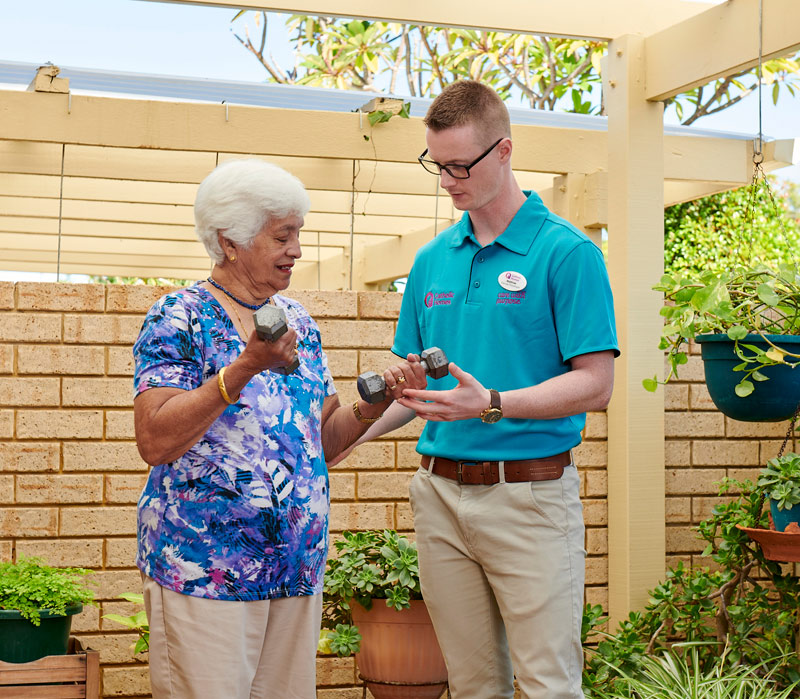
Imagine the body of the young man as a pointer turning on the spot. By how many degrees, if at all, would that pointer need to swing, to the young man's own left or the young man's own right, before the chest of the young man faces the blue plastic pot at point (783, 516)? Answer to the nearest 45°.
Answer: approximately 180°

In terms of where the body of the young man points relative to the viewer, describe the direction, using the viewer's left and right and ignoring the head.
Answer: facing the viewer and to the left of the viewer

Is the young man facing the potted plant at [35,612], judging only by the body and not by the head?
no

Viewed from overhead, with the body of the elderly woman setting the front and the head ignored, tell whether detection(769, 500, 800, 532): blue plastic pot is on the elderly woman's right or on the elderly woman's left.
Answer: on the elderly woman's left

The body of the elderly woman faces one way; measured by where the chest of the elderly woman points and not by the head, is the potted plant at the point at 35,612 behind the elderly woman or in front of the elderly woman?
behind

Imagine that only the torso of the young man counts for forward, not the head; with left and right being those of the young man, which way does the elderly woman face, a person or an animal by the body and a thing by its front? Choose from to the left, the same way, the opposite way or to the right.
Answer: to the left

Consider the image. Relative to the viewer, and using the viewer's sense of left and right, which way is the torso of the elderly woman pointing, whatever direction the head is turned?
facing the viewer and to the right of the viewer

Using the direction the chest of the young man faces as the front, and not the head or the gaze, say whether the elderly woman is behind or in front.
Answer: in front

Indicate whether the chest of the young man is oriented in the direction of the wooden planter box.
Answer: no

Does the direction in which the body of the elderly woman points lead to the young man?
no

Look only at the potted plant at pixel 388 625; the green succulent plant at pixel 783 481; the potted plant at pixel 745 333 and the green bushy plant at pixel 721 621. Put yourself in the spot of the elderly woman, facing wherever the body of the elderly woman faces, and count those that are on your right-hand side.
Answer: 0

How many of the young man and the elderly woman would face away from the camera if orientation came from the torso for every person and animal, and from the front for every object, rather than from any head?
0
